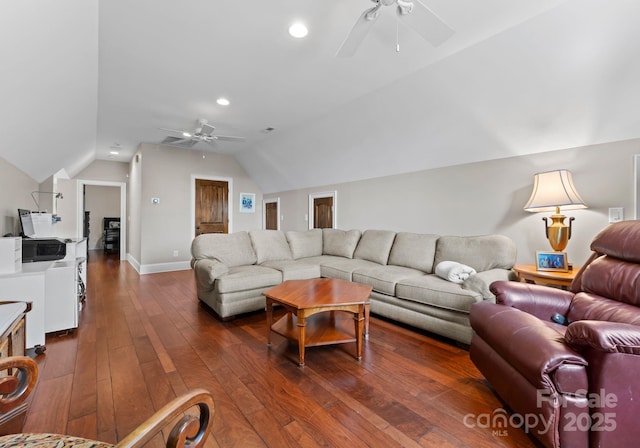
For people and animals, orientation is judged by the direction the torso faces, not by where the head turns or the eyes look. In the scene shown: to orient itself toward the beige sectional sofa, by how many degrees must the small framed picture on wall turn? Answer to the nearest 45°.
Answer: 0° — it already faces it

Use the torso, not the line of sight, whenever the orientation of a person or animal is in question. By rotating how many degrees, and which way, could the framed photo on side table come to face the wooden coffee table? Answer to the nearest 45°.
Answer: approximately 45° to its right

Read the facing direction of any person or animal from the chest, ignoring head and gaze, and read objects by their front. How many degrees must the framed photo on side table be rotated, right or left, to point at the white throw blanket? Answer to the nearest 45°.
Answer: approximately 90° to its right

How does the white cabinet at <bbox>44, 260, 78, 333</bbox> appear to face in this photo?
to the viewer's right

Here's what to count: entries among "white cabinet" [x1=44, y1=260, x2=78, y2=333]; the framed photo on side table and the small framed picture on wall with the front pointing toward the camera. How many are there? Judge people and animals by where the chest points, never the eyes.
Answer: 2

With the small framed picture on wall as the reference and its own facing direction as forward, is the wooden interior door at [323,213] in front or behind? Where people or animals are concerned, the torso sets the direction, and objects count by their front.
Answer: in front

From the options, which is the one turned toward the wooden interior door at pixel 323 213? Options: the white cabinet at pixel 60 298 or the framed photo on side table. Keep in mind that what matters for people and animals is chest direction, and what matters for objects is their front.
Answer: the white cabinet

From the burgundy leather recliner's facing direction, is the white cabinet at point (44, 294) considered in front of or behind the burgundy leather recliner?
in front

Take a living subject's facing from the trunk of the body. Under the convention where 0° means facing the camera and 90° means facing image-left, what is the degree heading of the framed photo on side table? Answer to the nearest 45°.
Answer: approximately 0°
